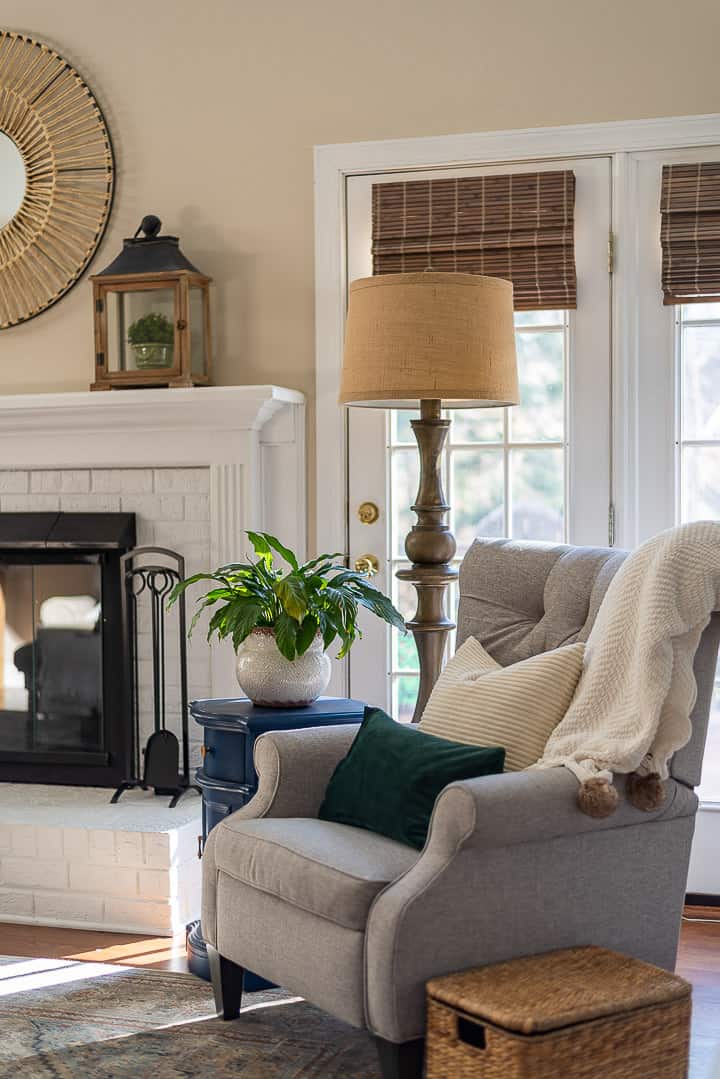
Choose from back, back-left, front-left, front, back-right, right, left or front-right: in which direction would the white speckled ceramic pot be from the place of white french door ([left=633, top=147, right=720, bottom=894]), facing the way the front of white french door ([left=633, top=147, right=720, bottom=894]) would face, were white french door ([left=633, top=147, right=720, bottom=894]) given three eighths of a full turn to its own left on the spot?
back

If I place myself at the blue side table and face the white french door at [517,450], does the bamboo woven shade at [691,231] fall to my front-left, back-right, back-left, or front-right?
front-right

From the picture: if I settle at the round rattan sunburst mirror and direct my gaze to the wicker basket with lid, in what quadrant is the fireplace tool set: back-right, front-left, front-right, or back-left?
front-left

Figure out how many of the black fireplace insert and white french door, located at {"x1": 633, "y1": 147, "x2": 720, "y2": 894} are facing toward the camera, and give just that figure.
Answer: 2

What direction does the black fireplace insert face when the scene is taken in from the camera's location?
facing the viewer

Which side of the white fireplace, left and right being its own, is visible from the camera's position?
front

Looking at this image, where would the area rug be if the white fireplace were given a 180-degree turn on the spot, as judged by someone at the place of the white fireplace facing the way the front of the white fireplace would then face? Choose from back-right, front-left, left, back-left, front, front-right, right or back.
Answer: back

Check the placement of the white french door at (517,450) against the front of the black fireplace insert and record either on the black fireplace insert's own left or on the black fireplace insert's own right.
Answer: on the black fireplace insert's own left

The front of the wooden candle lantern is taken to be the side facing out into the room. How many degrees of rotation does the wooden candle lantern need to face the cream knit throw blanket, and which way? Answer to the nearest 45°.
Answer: approximately 45° to its left

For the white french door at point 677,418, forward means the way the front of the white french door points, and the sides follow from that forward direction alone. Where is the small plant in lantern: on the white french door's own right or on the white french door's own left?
on the white french door's own right

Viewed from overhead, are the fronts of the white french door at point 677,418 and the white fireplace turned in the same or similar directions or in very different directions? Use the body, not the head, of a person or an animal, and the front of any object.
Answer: same or similar directions

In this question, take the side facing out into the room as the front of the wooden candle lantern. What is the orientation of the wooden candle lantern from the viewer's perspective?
toward the camera

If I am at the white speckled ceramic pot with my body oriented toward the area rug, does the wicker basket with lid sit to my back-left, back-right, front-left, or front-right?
front-left

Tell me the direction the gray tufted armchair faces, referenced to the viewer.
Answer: facing the viewer and to the left of the viewer
